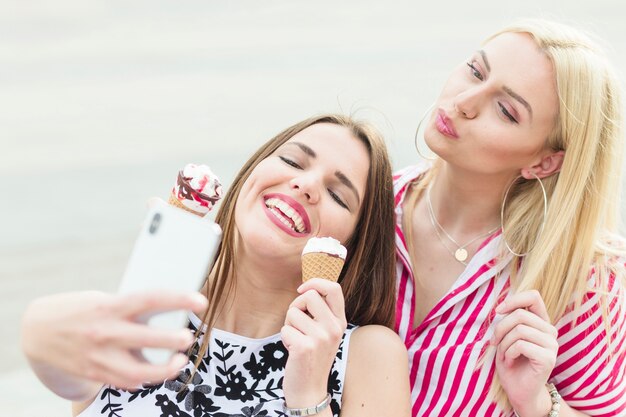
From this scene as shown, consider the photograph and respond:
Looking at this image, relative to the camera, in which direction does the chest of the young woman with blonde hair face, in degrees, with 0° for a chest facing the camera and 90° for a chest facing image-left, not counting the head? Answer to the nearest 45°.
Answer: approximately 45°

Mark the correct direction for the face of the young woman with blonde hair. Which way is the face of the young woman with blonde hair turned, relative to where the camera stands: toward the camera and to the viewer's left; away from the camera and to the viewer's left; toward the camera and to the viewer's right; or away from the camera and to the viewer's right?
toward the camera and to the viewer's left
